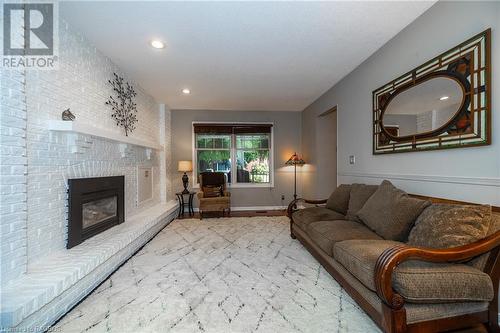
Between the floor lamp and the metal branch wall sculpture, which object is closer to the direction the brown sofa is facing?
the metal branch wall sculpture

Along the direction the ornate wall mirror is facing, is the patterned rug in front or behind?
in front

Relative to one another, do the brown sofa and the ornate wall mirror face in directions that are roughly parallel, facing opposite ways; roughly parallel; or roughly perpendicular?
roughly parallel

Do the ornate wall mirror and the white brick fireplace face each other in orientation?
yes

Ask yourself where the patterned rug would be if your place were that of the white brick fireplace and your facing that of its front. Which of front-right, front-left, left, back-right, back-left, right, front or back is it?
front

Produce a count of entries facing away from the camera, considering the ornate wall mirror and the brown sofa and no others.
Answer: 0

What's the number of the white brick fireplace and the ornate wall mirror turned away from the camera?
0

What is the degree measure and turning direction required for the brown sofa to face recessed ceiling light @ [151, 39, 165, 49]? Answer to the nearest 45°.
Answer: approximately 45° to its right

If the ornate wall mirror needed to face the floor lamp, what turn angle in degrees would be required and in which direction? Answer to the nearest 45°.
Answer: approximately 90° to its right

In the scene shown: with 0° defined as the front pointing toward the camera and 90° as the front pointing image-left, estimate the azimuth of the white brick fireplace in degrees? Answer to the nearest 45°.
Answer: approximately 315°

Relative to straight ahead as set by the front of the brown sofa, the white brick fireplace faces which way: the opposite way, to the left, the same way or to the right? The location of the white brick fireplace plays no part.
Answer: the opposite way

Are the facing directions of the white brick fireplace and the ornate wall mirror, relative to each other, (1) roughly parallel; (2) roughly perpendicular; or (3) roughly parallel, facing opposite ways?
roughly parallel, facing opposite ways

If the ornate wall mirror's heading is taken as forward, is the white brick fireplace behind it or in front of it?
in front

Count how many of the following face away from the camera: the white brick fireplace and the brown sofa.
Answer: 0

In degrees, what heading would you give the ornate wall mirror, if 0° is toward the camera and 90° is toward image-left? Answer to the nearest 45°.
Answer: approximately 45°

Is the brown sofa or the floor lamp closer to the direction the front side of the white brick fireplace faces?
the brown sofa

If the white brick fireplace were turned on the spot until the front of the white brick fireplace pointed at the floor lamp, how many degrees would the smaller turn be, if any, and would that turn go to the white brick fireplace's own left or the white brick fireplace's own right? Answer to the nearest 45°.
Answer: approximately 45° to the white brick fireplace's own left

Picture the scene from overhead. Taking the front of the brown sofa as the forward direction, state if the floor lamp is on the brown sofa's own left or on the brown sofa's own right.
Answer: on the brown sofa's own right
